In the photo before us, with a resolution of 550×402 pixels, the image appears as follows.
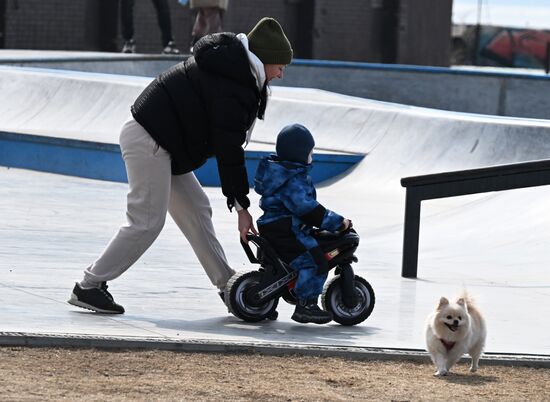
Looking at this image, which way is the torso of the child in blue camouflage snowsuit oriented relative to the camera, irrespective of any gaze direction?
to the viewer's right

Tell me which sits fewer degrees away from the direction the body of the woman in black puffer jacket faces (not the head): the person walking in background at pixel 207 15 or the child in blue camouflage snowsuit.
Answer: the child in blue camouflage snowsuit

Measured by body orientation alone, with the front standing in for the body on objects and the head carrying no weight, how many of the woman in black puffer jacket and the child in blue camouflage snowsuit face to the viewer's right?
2

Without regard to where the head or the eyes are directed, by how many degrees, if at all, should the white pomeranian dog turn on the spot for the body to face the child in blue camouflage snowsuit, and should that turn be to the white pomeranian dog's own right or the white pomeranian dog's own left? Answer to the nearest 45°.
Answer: approximately 90° to the white pomeranian dog's own right

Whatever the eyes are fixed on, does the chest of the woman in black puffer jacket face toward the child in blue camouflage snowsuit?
yes

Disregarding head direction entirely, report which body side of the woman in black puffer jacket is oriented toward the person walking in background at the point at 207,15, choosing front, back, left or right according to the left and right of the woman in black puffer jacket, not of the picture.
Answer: left

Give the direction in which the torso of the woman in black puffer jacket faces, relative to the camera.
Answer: to the viewer's right

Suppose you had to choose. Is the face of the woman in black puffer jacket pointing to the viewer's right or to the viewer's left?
to the viewer's right

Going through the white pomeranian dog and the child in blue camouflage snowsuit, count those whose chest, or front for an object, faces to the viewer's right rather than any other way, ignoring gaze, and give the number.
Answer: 1

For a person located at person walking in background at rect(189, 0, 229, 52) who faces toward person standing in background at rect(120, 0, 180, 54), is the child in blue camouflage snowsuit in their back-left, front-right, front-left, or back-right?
back-left

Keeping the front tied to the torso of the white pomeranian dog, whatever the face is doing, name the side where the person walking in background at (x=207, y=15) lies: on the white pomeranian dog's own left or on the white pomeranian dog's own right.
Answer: on the white pomeranian dog's own right

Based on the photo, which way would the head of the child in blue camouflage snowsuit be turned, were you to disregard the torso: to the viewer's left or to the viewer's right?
to the viewer's right

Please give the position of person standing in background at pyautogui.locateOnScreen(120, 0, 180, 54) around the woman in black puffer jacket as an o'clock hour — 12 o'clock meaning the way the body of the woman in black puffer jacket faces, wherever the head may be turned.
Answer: The person standing in background is roughly at 9 o'clock from the woman in black puffer jacket.

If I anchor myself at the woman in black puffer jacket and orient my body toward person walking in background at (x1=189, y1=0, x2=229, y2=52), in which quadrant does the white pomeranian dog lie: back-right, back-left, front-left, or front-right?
back-right

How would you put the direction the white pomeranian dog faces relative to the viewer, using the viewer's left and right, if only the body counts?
facing the viewer and to the left of the viewer

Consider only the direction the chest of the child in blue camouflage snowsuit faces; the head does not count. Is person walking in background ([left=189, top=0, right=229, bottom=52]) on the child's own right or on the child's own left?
on the child's own left
